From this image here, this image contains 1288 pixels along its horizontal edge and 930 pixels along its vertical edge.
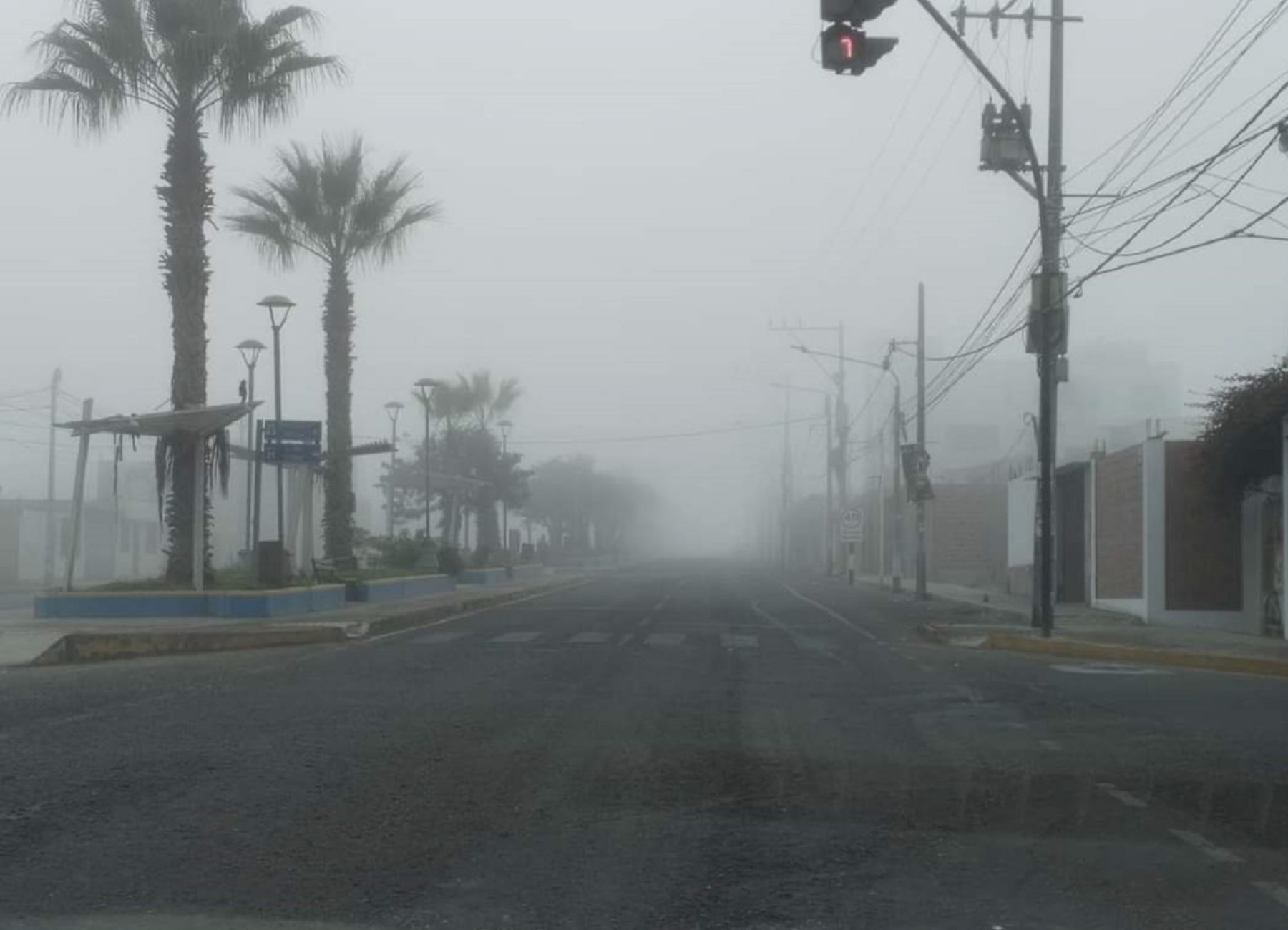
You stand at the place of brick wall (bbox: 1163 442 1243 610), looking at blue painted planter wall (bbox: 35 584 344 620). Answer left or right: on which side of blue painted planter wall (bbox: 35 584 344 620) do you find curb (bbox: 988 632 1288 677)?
left

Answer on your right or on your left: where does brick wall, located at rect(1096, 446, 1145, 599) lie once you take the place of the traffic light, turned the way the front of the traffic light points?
on your left

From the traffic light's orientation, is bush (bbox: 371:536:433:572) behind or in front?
behind

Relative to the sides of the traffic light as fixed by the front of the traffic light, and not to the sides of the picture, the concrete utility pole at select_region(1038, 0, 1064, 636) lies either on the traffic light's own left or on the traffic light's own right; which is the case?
on the traffic light's own left

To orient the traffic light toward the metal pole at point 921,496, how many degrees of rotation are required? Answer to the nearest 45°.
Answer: approximately 135° to its left

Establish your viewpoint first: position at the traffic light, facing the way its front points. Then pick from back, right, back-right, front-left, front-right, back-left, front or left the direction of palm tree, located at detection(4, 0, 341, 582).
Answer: back

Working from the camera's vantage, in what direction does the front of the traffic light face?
facing the viewer and to the right of the viewer

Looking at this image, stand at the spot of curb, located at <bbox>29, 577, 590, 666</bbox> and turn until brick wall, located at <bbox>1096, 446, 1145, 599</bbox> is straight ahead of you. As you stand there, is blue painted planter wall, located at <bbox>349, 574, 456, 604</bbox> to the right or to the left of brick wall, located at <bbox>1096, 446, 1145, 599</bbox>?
left

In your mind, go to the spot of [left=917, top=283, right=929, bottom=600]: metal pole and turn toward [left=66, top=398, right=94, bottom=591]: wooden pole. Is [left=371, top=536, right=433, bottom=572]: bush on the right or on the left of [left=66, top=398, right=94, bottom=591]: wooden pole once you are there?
right

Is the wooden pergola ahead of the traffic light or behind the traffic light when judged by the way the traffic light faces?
behind

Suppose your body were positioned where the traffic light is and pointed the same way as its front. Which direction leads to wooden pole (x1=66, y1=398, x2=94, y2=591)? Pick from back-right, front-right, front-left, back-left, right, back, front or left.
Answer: back

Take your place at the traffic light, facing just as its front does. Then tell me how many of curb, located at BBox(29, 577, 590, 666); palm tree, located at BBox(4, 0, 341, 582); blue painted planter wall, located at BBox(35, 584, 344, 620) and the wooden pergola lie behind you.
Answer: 4

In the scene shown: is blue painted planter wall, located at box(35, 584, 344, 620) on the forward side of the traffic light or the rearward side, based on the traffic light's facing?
on the rearward side

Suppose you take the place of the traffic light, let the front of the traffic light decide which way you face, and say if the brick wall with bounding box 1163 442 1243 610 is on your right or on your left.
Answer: on your left
